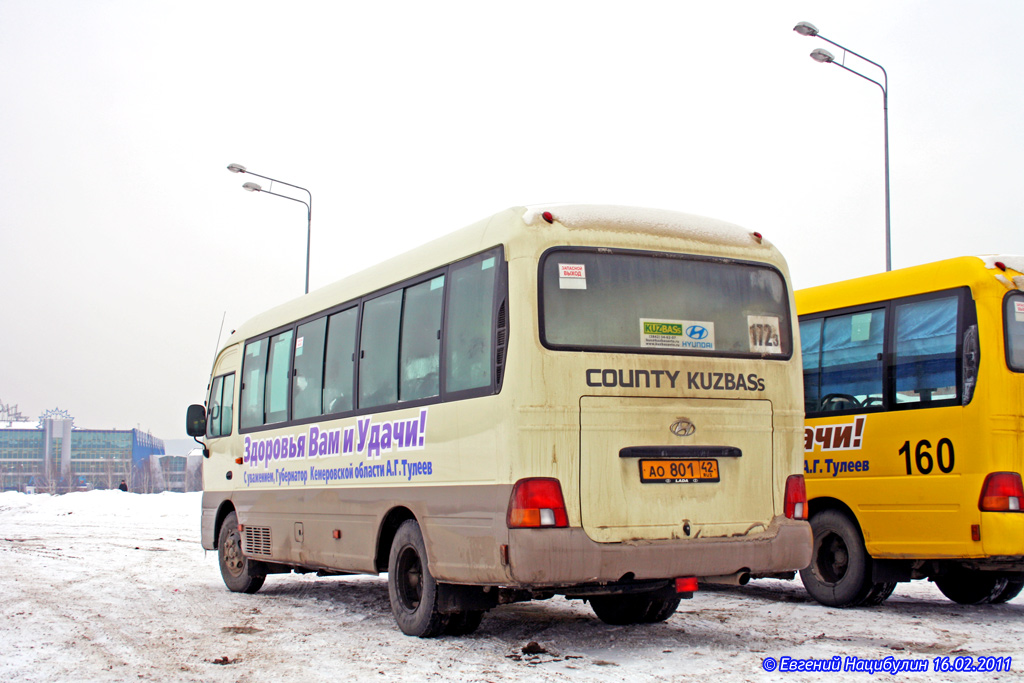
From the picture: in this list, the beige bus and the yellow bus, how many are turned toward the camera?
0

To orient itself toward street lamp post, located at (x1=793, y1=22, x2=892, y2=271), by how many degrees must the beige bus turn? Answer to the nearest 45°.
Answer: approximately 90° to its right

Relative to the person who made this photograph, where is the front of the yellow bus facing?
facing away from the viewer and to the left of the viewer

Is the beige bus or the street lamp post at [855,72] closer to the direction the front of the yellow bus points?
the street lamp post

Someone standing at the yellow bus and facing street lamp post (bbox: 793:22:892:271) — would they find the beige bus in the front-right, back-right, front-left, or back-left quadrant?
back-left

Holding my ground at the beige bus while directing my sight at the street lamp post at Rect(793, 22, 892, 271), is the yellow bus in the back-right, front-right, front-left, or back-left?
front-right

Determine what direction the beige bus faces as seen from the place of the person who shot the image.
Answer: facing away from the viewer and to the left of the viewer

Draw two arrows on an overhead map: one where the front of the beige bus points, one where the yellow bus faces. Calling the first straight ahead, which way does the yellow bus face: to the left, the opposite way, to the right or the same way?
the same way

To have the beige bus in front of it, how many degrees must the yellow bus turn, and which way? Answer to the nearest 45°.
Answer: approximately 90° to its left

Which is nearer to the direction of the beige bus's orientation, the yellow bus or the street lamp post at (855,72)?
the street lamp post

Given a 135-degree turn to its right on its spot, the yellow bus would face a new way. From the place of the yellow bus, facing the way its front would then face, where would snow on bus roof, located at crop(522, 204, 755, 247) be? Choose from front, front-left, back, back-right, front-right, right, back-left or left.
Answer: back-right

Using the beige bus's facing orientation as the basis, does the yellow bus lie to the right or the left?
on its right
